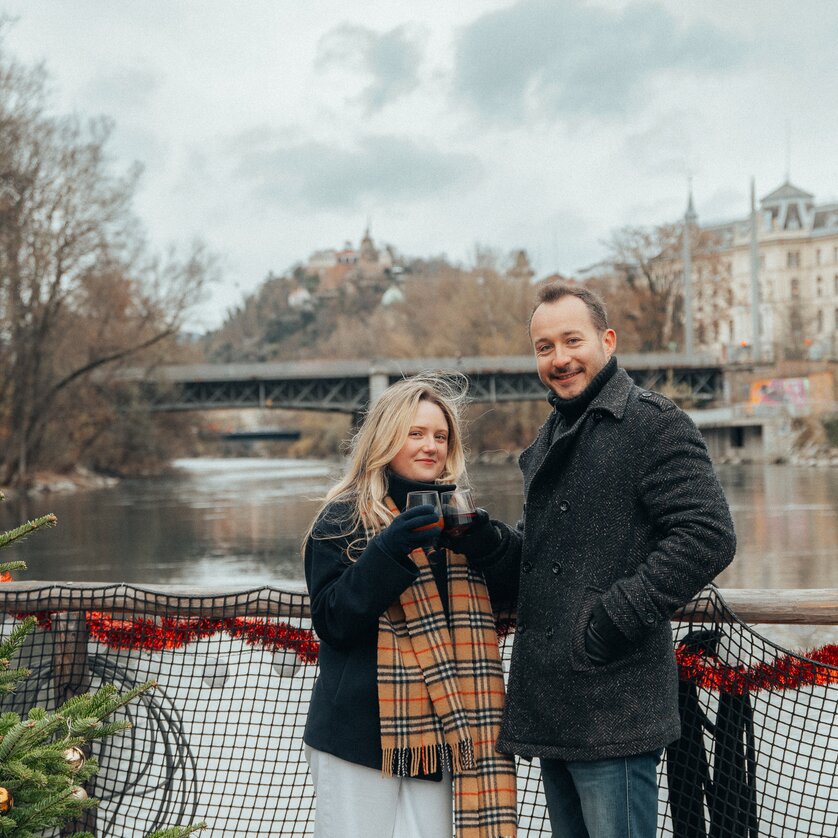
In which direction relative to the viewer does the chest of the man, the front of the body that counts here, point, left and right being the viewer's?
facing the viewer and to the left of the viewer

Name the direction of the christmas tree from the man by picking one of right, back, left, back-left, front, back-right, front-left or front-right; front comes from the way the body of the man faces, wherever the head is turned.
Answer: front-right

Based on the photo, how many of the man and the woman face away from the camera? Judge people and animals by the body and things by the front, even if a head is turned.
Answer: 0

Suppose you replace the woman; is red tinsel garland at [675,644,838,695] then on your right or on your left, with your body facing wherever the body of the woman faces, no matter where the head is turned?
on your left

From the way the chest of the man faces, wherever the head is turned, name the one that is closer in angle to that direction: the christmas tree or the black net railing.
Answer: the christmas tree

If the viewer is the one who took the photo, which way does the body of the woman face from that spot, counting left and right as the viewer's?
facing the viewer and to the right of the viewer
